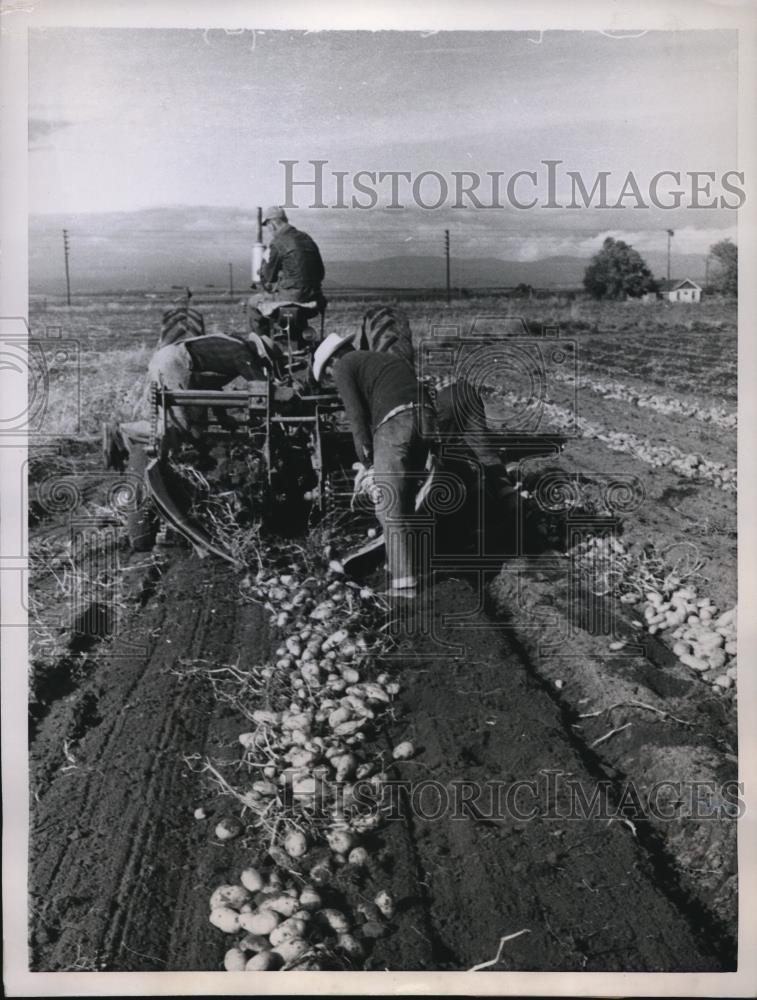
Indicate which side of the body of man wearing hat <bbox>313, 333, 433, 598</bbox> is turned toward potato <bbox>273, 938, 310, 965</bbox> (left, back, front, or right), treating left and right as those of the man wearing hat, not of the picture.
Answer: left

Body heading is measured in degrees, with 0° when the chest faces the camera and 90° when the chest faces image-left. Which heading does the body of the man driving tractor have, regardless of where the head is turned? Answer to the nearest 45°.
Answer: approximately 135°

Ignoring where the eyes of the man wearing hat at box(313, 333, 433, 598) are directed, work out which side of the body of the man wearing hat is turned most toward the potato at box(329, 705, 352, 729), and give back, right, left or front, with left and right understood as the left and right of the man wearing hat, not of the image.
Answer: left

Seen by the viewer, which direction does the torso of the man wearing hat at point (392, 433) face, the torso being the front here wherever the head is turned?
to the viewer's left

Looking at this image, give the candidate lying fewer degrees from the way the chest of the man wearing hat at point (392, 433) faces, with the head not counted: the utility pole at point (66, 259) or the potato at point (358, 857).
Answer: the utility pole
